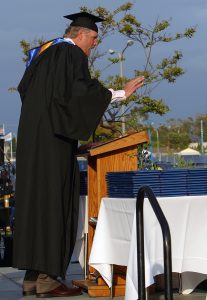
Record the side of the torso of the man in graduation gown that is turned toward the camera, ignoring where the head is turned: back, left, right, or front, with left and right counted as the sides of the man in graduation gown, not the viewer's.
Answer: right

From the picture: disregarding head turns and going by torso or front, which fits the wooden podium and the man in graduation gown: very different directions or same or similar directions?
same or similar directions

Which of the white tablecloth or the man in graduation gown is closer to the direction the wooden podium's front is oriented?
the white tablecloth

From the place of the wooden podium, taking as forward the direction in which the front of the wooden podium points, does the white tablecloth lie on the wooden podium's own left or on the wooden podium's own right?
on the wooden podium's own right

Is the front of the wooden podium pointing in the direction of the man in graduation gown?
no

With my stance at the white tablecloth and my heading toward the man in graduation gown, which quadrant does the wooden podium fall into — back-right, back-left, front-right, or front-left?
front-right
